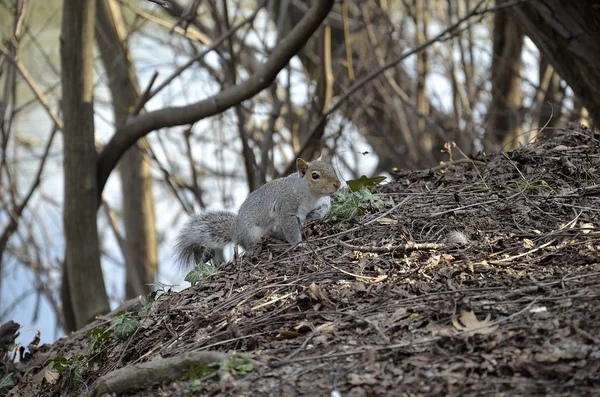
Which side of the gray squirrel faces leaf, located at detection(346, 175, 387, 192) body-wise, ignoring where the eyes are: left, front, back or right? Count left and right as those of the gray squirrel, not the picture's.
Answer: front

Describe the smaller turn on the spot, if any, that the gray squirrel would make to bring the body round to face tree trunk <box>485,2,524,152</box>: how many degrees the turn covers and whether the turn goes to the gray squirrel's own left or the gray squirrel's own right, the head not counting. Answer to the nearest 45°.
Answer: approximately 45° to the gray squirrel's own left

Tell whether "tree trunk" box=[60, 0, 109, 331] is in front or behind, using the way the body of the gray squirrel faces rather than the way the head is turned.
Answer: behind

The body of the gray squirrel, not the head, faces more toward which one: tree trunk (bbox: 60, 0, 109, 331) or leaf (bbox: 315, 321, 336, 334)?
the leaf

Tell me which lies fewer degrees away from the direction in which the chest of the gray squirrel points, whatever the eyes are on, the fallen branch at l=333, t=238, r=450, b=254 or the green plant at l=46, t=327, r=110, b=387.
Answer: the fallen branch

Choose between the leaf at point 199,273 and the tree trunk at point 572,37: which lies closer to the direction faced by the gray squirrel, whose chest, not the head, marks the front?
the tree trunk

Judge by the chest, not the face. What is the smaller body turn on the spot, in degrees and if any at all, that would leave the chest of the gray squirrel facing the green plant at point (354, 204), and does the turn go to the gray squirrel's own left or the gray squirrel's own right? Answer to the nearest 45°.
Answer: approximately 45° to the gray squirrel's own right

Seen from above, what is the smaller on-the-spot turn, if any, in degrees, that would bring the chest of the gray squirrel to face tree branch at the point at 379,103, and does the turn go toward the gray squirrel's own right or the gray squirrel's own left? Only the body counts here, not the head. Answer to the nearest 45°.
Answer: approximately 45° to the gray squirrel's own left

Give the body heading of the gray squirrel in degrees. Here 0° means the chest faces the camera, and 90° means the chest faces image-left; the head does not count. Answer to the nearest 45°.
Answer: approximately 270°

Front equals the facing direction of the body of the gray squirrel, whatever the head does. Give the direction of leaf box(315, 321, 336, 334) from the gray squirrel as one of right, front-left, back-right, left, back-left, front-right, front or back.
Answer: right

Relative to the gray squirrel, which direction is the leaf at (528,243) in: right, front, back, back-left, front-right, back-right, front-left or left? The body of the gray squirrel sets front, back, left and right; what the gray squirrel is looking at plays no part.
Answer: front-right

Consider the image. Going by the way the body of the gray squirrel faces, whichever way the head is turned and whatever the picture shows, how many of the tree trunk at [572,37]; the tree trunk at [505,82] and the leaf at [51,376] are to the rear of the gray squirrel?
1

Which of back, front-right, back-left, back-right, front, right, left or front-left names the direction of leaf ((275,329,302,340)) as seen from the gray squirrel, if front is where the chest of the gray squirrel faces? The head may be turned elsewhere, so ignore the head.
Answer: right

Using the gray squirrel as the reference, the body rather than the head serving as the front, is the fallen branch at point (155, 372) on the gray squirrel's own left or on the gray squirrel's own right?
on the gray squirrel's own right

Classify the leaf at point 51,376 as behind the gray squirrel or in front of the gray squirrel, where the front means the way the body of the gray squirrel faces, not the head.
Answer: behind

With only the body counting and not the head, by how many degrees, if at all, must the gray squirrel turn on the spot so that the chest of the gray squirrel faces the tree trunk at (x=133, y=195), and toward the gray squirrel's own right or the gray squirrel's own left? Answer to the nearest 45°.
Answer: approximately 90° to the gray squirrel's own left
